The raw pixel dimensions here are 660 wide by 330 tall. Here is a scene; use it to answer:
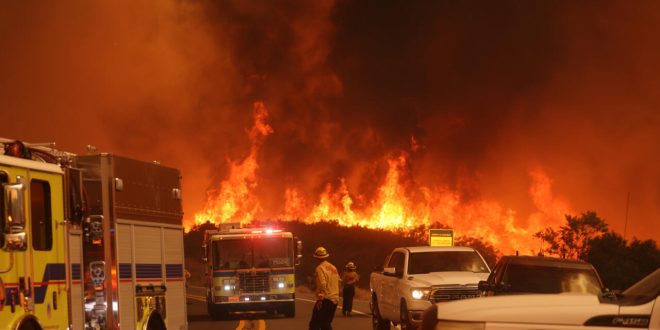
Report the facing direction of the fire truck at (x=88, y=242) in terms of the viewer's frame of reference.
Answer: facing the viewer and to the left of the viewer

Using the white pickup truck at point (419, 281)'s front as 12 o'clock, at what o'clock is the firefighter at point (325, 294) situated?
The firefighter is roughly at 2 o'clock from the white pickup truck.

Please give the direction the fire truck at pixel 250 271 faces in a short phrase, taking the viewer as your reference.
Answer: facing the viewer

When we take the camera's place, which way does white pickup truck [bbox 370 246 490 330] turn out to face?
facing the viewer and to the right of the viewer

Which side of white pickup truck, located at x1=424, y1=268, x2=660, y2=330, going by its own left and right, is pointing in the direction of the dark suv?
right

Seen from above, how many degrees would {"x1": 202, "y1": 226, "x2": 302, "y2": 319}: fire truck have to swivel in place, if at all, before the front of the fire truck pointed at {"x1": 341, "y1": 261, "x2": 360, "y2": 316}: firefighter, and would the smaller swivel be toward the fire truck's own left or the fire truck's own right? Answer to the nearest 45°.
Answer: approximately 45° to the fire truck's own left

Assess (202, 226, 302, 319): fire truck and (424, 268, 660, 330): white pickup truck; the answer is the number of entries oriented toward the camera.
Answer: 1

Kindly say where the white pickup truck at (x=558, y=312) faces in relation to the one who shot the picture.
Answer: facing to the left of the viewer

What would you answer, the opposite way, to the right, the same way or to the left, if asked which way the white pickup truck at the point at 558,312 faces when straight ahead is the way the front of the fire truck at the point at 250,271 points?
to the right
